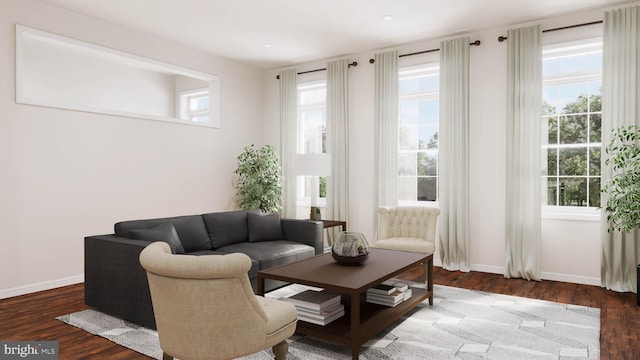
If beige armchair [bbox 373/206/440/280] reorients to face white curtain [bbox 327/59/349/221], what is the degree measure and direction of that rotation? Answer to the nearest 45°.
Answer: approximately 135° to its right

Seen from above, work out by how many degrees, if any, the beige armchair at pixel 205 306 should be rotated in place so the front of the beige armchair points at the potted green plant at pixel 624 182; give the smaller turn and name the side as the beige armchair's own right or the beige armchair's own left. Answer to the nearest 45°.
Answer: approximately 45° to the beige armchair's own right

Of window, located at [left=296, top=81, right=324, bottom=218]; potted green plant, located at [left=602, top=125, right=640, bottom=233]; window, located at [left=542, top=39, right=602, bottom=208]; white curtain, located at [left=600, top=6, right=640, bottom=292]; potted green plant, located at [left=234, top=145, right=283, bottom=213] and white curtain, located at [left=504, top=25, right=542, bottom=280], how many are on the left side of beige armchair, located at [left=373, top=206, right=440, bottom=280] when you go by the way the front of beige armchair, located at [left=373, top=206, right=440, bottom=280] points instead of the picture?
4

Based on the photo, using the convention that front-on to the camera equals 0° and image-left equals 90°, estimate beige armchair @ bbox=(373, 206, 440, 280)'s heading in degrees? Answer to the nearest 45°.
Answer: approximately 0°

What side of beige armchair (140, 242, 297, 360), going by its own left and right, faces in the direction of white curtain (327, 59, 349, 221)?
front

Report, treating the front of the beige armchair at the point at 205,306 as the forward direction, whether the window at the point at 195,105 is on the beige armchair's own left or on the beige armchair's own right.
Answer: on the beige armchair's own left

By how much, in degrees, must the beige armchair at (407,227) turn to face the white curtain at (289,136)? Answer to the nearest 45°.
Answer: approximately 135° to its right

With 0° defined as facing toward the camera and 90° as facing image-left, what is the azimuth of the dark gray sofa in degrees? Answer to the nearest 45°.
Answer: approximately 315°

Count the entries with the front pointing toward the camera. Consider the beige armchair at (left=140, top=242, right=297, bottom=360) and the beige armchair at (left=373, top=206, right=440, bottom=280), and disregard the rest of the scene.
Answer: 1

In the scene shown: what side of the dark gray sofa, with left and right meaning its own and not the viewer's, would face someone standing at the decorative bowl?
front

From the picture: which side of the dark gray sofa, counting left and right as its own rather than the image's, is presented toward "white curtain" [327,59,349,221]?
left
